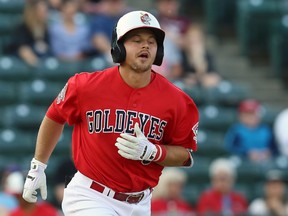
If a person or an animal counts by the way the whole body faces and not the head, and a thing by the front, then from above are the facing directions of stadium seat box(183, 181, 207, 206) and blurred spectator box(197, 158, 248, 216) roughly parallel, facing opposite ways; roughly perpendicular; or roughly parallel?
roughly parallel

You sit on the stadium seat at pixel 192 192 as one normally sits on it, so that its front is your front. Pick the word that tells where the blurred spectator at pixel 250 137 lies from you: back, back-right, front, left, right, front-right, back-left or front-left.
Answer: back-left

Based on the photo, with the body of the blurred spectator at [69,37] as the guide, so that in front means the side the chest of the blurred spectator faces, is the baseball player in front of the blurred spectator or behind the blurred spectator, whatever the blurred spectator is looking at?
in front

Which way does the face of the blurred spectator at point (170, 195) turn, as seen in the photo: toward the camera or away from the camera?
toward the camera

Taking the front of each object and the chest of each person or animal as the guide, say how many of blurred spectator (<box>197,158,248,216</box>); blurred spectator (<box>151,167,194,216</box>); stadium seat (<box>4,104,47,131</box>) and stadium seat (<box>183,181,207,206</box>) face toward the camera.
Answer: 4

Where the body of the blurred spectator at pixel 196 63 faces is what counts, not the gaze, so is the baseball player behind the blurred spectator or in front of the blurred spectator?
in front

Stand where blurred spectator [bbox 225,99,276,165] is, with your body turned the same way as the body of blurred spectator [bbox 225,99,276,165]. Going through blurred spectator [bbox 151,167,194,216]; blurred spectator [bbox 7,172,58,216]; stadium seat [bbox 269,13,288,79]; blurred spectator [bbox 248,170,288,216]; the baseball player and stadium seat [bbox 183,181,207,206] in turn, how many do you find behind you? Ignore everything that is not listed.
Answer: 1

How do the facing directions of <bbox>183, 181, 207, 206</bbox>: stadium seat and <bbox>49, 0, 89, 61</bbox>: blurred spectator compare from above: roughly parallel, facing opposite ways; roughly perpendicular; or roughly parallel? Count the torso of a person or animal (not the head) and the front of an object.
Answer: roughly parallel

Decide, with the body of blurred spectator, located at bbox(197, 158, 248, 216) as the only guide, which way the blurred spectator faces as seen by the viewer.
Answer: toward the camera

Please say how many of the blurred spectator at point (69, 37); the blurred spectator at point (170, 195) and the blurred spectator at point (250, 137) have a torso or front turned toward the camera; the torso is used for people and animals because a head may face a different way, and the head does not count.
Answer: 3

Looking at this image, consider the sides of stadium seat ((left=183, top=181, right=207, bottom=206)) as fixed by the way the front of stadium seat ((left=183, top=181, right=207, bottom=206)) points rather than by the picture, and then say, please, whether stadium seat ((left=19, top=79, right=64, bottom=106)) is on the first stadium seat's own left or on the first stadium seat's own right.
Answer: on the first stadium seat's own right

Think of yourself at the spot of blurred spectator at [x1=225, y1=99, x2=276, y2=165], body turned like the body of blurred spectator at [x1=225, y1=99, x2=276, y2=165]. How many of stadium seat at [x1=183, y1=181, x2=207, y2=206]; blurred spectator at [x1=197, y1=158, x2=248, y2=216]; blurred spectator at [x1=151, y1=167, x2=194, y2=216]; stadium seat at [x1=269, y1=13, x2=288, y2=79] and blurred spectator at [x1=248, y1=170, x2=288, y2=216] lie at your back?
1

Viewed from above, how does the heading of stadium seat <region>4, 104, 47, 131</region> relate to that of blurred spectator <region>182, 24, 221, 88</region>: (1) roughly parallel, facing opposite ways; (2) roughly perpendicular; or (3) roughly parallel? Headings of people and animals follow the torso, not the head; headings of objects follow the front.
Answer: roughly parallel

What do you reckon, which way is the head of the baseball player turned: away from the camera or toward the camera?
toward the camera

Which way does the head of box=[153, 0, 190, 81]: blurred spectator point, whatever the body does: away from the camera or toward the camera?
toward the camera

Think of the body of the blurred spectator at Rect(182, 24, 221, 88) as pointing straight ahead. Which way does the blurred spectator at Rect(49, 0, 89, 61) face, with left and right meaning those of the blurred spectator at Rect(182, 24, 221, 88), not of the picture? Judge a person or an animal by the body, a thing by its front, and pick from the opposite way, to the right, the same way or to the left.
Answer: the same way
